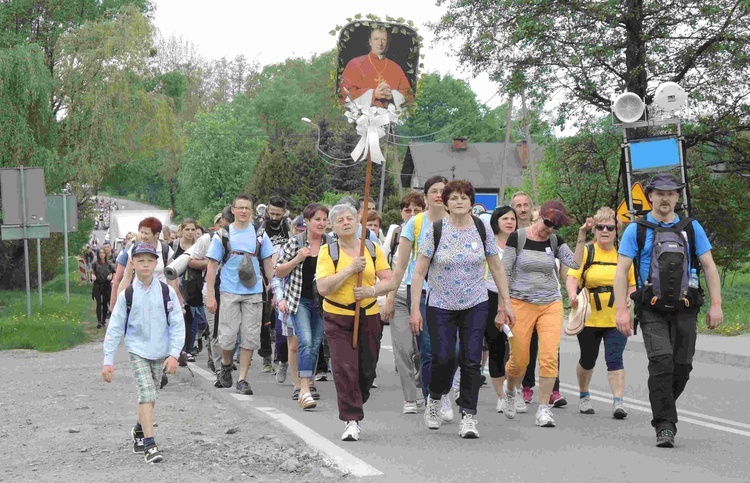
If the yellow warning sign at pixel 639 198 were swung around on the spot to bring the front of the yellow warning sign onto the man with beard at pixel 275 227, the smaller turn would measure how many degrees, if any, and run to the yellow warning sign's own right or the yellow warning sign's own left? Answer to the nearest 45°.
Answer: approximately 45° to the yellow warning sign's own right

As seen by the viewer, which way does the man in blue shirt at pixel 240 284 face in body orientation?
toward the camera

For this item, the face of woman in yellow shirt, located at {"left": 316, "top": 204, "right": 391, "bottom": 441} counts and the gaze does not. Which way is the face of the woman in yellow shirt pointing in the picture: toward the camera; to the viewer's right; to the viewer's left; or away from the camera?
toward the camera

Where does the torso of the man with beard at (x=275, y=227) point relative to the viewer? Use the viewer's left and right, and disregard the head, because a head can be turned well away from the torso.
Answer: facing the viewer

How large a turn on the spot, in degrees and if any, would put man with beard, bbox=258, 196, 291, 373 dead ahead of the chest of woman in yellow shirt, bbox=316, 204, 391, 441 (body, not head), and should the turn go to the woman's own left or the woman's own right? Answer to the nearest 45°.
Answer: approximately 180°

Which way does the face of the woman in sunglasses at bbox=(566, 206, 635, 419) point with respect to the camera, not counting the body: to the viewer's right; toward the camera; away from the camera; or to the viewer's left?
toward the camera

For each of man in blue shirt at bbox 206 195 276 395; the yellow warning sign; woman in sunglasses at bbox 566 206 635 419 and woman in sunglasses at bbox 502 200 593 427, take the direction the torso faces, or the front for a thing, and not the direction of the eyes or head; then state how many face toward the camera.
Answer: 4

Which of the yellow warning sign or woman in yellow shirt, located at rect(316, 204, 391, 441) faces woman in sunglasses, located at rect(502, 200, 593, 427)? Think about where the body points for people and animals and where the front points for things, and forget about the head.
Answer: the yellow warning sign

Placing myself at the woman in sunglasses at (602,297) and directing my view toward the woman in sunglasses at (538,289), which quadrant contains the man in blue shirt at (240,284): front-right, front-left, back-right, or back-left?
front-right

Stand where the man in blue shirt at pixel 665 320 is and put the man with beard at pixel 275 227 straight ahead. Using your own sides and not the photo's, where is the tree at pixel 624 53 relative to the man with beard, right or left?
right

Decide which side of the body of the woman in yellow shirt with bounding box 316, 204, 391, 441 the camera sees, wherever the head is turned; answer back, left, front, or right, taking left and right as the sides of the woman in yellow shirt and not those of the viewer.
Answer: front

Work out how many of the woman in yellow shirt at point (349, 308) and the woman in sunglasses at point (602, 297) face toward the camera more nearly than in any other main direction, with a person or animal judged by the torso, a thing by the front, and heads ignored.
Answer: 2

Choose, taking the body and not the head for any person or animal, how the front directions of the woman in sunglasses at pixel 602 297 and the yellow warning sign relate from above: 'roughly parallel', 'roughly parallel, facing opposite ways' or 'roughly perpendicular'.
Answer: roughly parallel

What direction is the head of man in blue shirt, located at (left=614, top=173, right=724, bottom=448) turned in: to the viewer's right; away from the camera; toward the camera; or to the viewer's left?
toward the camera
